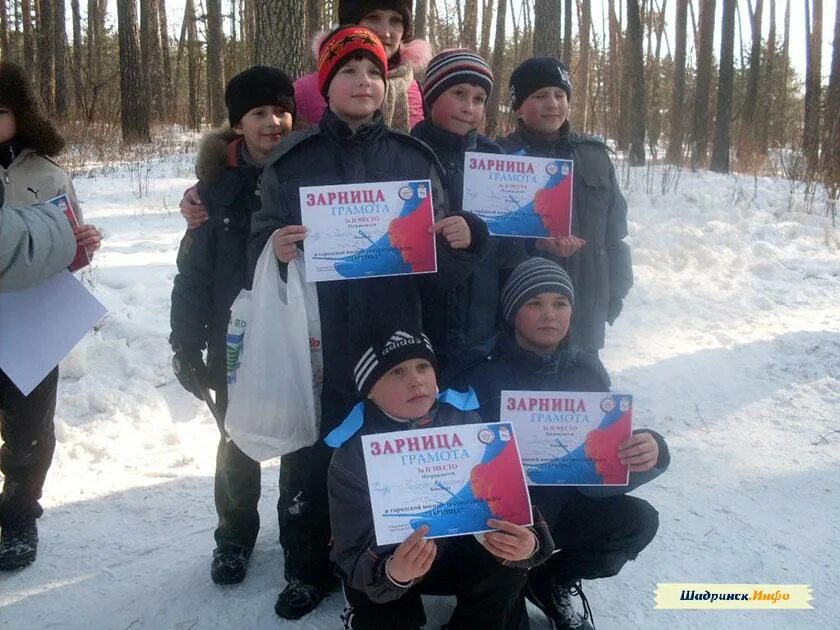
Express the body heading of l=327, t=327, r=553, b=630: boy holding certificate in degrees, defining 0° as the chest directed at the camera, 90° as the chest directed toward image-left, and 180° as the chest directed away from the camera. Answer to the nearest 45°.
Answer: approximately 315°

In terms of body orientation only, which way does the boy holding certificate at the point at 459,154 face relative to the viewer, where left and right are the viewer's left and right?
facing the viewer

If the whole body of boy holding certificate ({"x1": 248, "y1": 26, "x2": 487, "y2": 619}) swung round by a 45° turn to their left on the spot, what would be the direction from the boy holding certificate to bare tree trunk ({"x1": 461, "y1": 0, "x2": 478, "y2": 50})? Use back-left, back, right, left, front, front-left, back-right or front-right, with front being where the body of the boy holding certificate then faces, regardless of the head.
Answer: back-left

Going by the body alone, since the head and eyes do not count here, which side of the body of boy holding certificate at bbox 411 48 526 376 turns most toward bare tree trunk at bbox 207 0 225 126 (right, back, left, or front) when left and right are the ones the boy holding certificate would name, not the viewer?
back

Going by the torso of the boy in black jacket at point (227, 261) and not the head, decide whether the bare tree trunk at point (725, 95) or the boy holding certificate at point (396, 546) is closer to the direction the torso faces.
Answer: the boy holding certificate

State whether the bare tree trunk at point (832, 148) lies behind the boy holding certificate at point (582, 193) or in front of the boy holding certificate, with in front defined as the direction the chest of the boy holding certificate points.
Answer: behind

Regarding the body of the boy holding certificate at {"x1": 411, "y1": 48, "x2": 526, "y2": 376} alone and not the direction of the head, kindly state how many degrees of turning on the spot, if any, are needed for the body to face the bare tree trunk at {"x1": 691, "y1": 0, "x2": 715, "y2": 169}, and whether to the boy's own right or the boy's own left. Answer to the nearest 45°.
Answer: approximately 180°

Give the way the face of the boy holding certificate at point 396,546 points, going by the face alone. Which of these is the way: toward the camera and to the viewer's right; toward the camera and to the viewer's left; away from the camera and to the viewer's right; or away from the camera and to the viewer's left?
toward the camera and to the viewer's right
